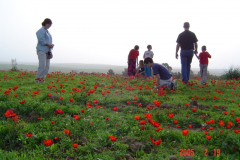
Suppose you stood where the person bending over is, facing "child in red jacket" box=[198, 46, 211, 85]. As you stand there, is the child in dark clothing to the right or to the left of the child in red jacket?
left

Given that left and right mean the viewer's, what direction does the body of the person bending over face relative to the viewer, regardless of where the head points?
facing to the left of the viewer

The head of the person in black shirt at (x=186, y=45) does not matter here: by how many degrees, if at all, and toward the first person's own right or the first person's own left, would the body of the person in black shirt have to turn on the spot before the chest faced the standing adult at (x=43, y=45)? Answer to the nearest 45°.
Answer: approximately 90° to the first person's own left

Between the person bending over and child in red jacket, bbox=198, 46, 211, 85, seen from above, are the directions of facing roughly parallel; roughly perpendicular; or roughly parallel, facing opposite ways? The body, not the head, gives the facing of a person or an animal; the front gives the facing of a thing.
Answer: roughly perpendicular

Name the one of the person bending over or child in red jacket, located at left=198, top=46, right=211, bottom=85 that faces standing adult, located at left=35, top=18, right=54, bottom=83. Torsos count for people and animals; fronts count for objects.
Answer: the person bending over

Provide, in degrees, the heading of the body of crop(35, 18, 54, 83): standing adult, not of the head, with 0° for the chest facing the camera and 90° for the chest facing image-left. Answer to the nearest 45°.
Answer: approximately 270°

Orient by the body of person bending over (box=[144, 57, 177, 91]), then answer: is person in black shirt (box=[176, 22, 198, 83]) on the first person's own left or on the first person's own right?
on the first person's own right
